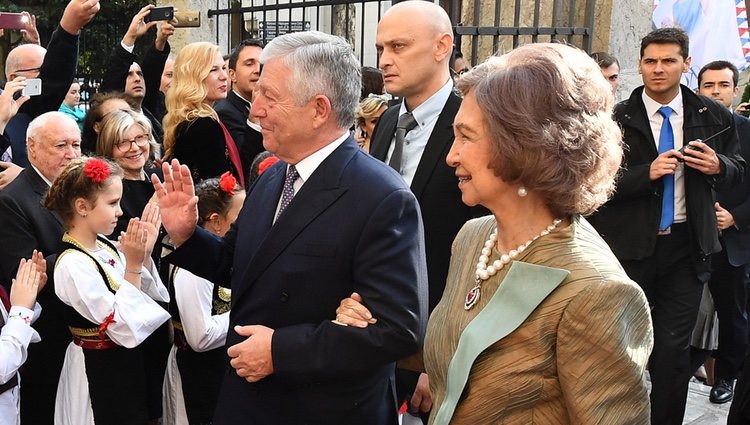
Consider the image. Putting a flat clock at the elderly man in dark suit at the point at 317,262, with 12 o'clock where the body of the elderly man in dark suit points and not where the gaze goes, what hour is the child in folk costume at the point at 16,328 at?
The child in folk costume is roughly at 3 o'clock from the elderly man in dark suit.

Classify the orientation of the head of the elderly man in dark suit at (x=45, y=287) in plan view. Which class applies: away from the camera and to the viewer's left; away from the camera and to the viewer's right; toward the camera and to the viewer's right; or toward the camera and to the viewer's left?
toward the camera and to the viewer's right

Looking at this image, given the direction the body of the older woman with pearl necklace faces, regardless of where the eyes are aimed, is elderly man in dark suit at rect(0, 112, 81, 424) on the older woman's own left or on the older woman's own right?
on the older woman's own right

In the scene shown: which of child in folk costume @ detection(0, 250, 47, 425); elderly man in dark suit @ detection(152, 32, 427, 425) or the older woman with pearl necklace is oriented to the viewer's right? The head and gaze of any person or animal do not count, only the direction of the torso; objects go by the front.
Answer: the child in folk costume

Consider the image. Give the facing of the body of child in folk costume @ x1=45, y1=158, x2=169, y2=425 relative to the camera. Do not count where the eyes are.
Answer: to the viewer's right

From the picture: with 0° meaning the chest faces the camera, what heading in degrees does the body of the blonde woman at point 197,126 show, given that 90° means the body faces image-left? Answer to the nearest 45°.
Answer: approximately 270°

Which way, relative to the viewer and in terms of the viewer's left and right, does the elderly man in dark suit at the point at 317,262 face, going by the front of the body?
facing the viewer and to the left of the viewer

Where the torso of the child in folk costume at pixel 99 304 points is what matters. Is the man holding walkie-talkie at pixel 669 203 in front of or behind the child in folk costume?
in front

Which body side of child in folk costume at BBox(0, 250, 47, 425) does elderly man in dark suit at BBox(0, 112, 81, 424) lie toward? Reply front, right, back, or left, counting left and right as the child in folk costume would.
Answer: left

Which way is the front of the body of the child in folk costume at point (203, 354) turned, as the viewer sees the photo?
to the viewer's right

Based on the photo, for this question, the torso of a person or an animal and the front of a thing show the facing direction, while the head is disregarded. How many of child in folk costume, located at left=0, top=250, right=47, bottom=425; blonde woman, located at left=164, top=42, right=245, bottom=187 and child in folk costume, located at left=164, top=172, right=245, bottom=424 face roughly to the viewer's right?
3

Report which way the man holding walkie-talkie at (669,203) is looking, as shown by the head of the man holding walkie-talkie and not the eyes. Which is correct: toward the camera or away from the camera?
toward the camera

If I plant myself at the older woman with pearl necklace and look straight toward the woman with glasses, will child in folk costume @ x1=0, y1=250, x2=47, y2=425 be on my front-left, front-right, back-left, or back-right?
front-left

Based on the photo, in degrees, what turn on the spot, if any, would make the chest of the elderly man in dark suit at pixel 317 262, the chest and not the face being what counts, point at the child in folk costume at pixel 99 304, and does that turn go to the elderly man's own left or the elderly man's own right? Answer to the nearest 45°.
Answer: approximately 90° to the elderly man's own right

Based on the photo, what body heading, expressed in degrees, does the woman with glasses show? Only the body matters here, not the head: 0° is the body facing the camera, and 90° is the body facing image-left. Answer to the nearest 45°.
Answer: approximately 315°

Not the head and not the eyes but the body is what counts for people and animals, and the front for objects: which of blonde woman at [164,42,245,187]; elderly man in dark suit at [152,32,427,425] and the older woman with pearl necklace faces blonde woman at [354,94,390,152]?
blonde woman at [164,42,245,187]

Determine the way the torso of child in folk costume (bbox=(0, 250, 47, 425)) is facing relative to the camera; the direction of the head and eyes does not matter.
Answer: to the viewer's right
